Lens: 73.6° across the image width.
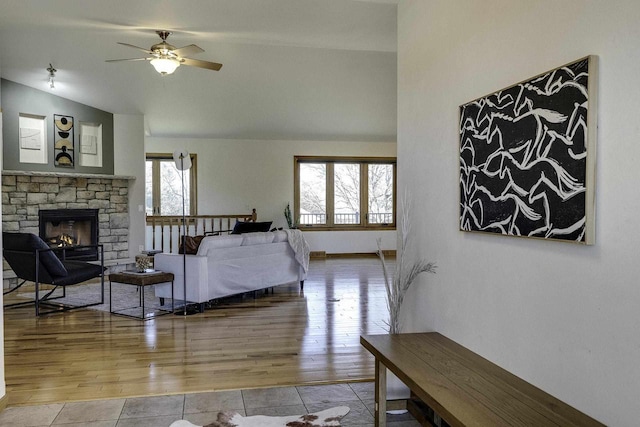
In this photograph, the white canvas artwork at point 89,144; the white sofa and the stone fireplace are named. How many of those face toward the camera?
2

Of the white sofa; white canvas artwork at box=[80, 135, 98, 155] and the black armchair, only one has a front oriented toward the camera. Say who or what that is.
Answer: the white canvas artwork

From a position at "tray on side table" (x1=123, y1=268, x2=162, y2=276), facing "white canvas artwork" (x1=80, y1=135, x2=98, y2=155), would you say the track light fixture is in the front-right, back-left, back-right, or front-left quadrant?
front-left

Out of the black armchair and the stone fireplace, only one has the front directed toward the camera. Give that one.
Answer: the stone fireplace

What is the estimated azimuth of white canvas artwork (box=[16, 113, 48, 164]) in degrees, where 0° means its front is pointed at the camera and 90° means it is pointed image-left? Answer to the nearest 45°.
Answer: approximately 0°

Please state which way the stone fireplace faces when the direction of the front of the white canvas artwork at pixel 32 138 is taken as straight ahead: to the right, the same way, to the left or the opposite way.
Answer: the same way

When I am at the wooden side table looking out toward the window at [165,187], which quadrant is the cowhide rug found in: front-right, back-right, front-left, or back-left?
back-right

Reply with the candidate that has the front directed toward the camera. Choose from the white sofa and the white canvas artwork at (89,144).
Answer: the white canvas artwork

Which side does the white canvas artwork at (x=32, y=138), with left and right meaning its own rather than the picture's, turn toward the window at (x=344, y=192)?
left

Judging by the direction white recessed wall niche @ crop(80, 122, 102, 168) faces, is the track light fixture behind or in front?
in front

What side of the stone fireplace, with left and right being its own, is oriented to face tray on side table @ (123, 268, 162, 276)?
front

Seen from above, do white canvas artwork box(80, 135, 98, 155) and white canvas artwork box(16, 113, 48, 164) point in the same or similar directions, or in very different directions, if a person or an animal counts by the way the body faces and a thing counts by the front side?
same or similar directions

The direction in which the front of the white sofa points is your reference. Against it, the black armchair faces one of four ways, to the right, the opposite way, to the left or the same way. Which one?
to the right

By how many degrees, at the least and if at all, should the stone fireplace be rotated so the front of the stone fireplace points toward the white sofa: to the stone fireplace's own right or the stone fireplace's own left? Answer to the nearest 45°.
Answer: approximately 45° to the stone fireplace's own left

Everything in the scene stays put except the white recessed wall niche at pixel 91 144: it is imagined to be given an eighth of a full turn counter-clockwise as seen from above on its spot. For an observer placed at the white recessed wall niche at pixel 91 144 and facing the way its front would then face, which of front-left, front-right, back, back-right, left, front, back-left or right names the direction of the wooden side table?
front-right

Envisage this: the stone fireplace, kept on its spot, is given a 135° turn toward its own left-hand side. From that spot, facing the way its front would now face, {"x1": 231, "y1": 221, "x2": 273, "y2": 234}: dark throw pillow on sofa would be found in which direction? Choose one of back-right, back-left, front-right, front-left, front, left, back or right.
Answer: right

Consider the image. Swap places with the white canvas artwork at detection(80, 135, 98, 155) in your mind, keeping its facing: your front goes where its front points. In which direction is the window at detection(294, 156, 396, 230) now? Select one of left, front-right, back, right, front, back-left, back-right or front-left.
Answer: left

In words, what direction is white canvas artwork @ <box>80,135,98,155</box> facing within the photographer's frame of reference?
facing the viewer

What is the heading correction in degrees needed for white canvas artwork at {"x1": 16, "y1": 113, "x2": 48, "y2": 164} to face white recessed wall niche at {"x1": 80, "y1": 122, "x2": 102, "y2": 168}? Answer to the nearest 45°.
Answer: approximately 135° to its left
